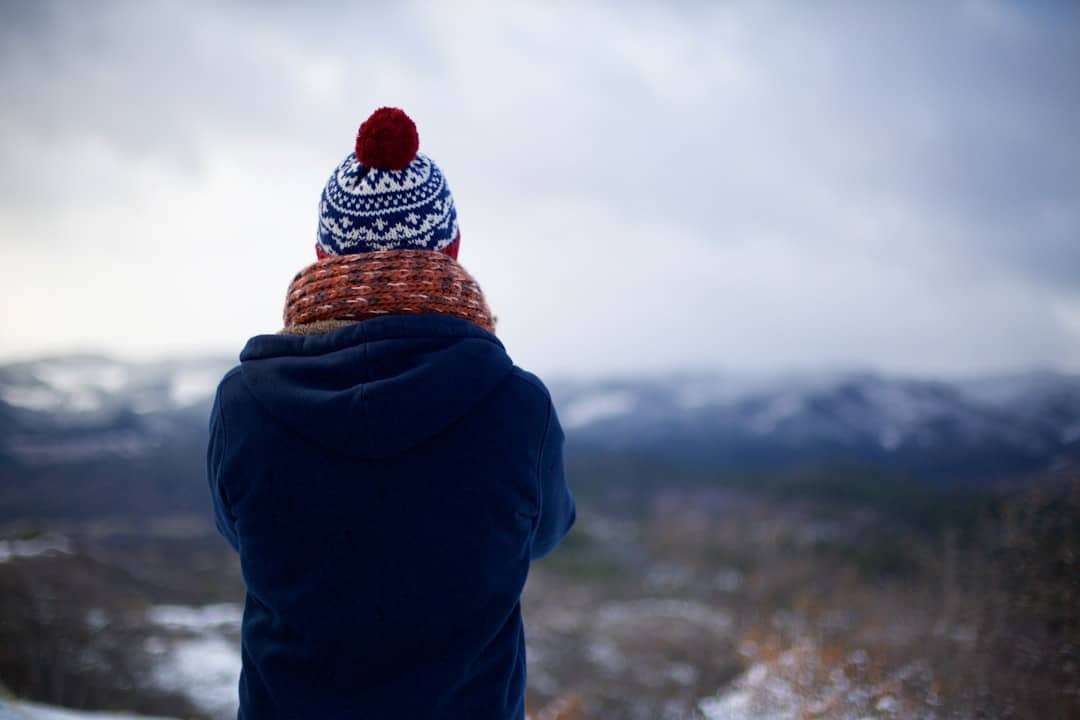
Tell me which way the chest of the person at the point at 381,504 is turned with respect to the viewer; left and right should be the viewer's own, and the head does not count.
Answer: facing away from the viewer
